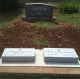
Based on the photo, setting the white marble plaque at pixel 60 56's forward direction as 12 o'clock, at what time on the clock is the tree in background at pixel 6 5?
The tree in background is roughly at 5 o'clock from the white marble plaque.

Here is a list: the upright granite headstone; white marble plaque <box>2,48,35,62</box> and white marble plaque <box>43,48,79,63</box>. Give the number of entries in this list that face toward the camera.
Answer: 3

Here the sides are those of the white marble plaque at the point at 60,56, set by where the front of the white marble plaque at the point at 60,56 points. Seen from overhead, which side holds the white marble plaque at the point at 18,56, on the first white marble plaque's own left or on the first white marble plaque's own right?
on the first white marble plaque's own right

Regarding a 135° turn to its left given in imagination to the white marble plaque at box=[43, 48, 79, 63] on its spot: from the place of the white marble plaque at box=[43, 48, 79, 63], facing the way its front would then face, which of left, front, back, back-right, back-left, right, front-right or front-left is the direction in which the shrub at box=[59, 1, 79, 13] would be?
front-left

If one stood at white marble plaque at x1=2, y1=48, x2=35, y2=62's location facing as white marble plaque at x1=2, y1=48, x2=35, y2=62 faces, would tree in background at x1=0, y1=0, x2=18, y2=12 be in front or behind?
behind

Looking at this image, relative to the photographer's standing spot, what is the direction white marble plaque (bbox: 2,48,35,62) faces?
facing the viewer

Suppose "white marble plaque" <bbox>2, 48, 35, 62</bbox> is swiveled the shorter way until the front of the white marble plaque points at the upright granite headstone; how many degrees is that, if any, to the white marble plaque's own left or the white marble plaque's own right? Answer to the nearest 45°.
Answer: approximately 180°

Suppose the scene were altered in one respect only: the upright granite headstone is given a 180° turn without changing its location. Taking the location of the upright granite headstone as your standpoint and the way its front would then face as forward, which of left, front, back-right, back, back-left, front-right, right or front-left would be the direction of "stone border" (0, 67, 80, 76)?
back

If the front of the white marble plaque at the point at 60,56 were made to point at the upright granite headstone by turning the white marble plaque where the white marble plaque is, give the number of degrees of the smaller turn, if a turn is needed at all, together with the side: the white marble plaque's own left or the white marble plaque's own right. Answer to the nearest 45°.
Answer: approximately 180°

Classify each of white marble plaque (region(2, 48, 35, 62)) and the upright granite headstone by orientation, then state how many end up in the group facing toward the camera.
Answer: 2

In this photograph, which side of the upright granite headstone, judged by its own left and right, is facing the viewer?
front

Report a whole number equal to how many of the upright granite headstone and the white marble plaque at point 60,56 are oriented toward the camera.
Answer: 2

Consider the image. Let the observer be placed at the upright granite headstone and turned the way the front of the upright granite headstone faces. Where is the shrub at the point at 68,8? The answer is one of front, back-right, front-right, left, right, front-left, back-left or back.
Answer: back-left
